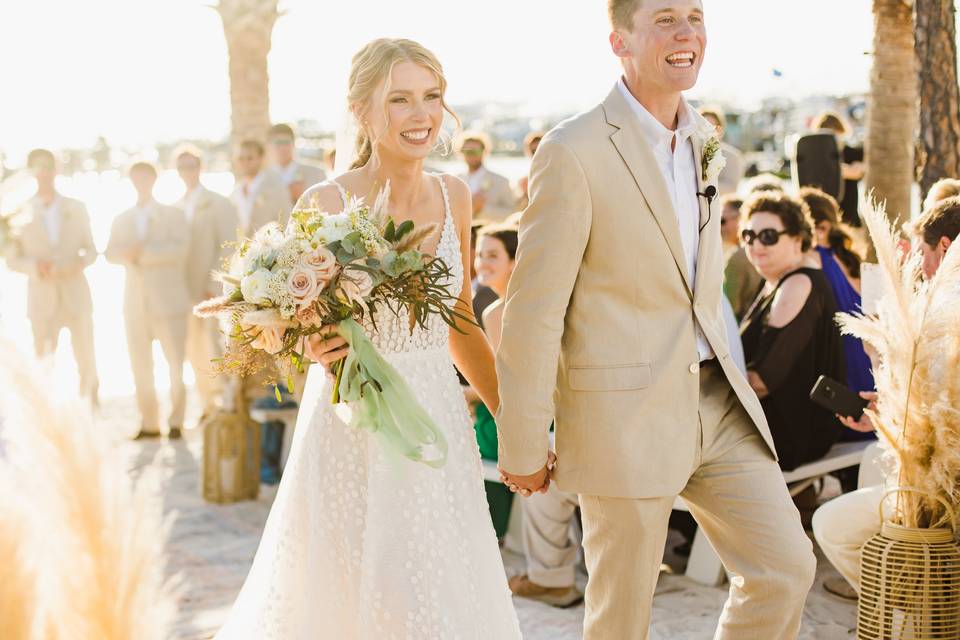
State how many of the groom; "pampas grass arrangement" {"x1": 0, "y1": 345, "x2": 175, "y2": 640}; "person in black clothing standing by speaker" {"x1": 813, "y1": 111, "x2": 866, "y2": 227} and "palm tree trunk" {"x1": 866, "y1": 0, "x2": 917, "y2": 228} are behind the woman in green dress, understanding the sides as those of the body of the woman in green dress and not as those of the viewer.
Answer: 2

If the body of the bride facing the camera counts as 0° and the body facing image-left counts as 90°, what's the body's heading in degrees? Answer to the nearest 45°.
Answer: approximately 0°

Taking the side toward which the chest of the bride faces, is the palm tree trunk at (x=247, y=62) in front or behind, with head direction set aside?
behind

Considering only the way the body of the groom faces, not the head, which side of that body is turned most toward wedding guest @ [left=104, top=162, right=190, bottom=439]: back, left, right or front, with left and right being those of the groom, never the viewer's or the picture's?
back

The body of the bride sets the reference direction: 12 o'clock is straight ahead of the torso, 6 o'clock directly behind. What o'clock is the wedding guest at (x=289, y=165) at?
The wedding guest is roughly at 6 o'clock from the bride.

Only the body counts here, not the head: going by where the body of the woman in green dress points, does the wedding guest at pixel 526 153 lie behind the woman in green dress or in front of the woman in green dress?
behind

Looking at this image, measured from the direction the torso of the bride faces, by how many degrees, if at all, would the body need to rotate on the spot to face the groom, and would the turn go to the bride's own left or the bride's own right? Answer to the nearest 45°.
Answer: approximately 90° to the bride's own left

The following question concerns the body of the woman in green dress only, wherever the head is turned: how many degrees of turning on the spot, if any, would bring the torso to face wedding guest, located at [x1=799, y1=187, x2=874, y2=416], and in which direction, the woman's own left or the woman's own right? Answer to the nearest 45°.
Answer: approximately 135° to the woman's own left

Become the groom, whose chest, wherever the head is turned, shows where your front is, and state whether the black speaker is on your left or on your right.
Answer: on your left

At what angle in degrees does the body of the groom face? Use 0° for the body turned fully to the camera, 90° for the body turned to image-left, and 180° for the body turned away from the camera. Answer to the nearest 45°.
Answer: approximately 315°

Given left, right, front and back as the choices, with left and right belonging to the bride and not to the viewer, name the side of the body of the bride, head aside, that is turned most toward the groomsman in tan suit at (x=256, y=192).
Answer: back

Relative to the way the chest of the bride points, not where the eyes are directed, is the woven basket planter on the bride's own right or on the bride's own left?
on the bride's own left

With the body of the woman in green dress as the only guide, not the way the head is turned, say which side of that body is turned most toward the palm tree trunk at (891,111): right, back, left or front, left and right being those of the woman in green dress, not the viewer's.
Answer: back
